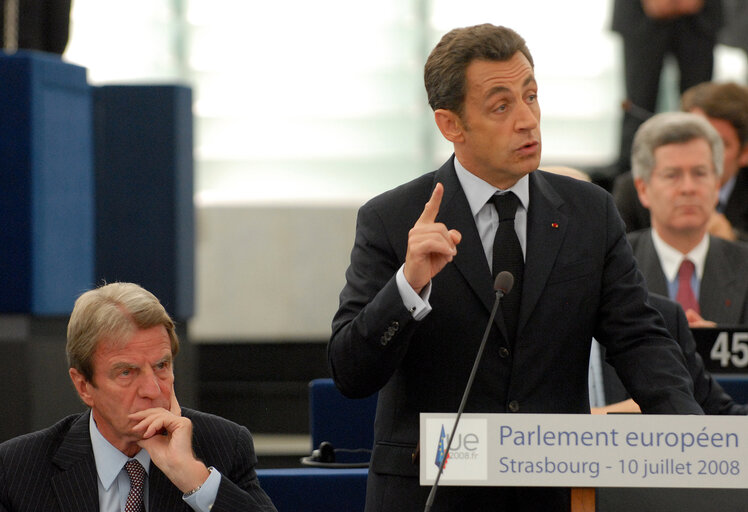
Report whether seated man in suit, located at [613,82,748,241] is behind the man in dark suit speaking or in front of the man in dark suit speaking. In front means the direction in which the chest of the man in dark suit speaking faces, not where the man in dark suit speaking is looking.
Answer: behind

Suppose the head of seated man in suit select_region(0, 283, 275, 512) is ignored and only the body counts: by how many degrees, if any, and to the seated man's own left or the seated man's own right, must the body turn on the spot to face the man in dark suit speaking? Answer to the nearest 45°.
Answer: approximately 45° to the seated man's own left

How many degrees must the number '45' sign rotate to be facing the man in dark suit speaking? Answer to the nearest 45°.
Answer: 0° — it already faces them

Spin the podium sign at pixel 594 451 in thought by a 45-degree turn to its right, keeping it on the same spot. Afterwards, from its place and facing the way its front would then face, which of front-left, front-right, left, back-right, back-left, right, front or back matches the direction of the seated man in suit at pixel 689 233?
back-right

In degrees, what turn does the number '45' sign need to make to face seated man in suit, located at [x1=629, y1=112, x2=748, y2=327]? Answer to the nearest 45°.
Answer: approximately 180°
